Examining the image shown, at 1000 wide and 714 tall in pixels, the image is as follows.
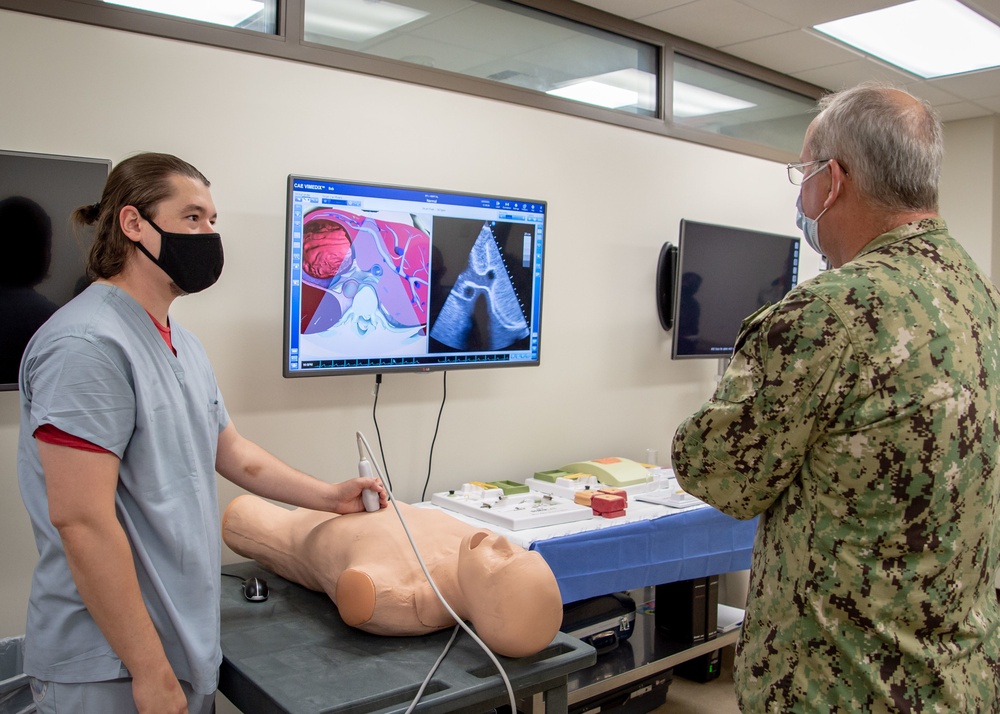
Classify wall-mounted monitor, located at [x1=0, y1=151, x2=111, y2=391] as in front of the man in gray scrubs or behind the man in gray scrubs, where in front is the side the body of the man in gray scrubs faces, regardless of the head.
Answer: behind

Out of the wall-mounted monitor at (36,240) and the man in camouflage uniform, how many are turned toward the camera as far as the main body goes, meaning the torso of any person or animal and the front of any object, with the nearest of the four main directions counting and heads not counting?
1

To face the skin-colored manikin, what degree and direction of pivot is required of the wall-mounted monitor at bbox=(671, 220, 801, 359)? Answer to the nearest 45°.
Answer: approximately 45° to its right

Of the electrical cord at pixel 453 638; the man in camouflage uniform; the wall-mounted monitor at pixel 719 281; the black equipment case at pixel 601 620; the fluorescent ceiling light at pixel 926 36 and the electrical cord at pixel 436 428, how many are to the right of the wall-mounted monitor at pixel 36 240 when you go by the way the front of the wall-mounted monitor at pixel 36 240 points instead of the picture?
0

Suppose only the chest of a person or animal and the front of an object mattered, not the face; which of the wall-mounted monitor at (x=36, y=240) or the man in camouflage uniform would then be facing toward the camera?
the wall-mounted monitor

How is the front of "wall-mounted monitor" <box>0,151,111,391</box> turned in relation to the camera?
facing the viewer

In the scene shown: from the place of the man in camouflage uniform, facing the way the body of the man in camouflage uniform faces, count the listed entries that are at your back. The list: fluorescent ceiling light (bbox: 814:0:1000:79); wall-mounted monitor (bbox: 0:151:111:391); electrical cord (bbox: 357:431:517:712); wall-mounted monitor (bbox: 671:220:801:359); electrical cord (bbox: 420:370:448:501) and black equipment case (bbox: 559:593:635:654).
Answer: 0

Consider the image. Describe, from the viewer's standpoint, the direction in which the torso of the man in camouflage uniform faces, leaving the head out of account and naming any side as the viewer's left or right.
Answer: facing away from the viewer and to the left of the viewer

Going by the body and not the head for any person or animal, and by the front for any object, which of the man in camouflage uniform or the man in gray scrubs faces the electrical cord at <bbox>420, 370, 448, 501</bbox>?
the man in camouflage uniform

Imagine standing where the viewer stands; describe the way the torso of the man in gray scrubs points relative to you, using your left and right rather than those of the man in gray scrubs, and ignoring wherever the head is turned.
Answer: facing the viewer and to the right of the viewer

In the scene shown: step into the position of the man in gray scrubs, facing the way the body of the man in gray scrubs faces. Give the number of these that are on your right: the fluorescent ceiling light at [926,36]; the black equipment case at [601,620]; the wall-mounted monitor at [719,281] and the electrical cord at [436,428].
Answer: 0

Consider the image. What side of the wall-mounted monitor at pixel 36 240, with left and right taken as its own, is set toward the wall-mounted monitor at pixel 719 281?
left

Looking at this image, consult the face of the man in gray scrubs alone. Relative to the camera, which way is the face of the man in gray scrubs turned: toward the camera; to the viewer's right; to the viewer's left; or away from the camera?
to the viewer's right

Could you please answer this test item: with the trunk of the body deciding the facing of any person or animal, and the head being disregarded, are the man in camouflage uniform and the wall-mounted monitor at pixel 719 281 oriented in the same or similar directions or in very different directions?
very different directions

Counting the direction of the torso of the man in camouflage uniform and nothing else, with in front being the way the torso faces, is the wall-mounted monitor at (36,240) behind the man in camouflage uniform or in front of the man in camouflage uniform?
in front

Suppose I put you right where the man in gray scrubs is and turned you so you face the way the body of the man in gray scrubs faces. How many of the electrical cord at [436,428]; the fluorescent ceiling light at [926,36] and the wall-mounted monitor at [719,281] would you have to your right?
0

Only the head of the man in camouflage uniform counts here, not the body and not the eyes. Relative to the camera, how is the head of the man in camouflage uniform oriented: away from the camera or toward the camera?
away from the camera

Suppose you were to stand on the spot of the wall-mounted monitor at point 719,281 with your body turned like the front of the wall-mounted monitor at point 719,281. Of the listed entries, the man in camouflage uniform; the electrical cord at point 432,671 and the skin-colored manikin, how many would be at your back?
0
